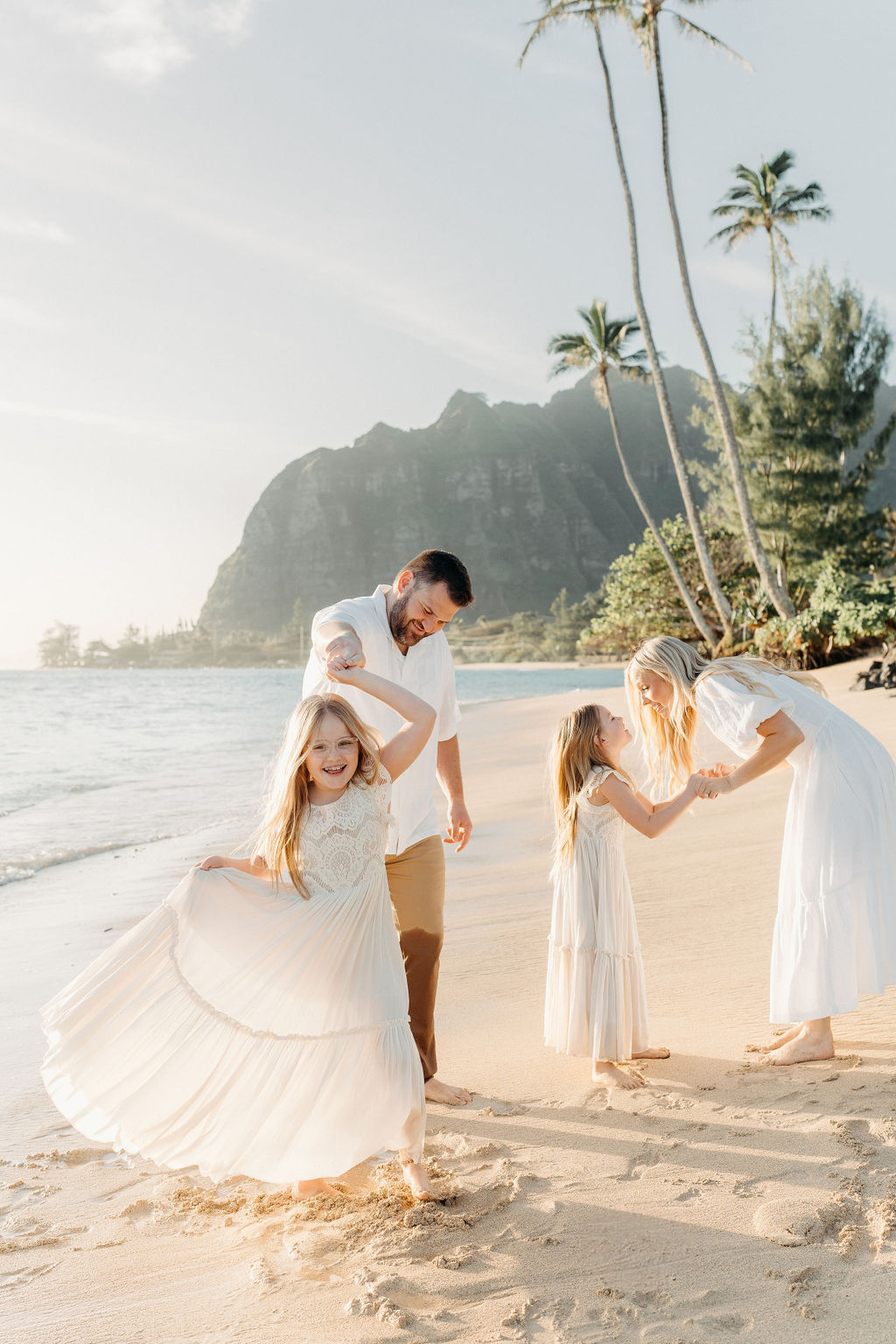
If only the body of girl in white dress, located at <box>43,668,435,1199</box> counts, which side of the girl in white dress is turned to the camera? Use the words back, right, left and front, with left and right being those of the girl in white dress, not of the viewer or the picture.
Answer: front

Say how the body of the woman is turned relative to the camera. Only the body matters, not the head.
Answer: to the viewer's left

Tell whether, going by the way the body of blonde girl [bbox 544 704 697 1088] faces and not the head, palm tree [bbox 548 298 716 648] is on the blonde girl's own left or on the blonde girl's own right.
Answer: on the blonde girl's own left

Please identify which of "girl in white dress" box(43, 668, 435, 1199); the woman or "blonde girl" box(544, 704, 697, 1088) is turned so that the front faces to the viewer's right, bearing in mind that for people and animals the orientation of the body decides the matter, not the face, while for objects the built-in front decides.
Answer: the blonde girl

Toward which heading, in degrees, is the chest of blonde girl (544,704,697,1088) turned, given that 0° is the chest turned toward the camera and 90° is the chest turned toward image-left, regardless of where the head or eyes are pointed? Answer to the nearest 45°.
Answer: approximately 270°

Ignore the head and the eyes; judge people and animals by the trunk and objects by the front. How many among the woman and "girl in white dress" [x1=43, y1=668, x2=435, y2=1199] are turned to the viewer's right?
0

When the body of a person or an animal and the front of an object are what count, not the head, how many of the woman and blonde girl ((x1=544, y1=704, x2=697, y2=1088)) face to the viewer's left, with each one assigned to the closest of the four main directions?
1

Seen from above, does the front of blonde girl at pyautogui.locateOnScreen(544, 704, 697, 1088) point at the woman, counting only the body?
yes

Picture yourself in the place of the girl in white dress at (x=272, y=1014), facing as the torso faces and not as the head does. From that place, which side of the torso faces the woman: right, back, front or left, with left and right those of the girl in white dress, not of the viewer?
left

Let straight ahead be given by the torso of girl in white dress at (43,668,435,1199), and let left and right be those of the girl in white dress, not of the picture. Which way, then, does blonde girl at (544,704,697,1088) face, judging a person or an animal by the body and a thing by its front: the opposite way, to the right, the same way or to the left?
to the left

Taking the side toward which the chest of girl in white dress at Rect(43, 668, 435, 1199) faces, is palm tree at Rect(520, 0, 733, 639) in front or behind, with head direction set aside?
behind

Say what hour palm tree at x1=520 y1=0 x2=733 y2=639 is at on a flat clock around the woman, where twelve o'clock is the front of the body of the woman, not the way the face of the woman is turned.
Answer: The palm tree is roughly at 3 o'clock from the woman.

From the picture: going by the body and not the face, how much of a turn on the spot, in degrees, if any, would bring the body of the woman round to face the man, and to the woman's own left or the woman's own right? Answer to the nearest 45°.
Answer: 0° — they already face them

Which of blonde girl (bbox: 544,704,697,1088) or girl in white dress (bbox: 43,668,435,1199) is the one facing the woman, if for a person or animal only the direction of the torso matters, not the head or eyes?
the blonde girl
